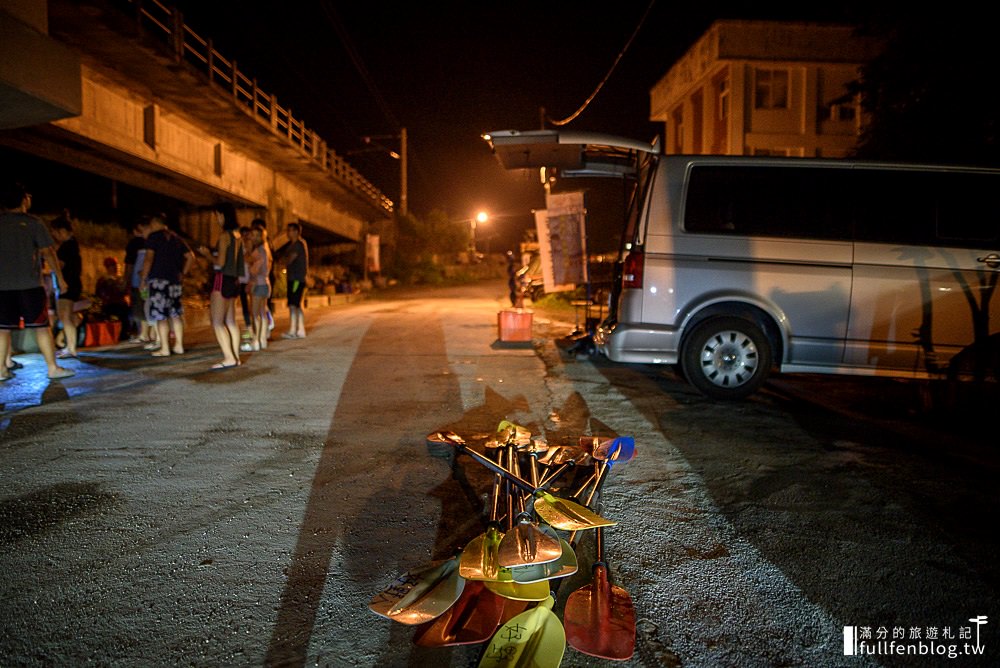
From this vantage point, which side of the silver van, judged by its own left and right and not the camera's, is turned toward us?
right

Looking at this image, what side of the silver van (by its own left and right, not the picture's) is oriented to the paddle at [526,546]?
right

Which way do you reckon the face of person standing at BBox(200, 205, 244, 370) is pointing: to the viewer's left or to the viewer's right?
to the viewer's left

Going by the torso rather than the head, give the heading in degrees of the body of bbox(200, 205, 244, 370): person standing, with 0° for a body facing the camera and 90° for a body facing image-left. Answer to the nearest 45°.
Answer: approximately 90°

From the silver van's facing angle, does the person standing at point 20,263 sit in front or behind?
behind

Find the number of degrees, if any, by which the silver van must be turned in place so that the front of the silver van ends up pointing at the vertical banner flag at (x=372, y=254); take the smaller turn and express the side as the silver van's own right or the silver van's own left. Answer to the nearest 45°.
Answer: approximately 135° to the silver van's own left

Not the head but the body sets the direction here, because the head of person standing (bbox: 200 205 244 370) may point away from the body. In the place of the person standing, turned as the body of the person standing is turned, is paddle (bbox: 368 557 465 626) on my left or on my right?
on my left

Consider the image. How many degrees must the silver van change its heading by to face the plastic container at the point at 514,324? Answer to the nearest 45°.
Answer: approximately 135° to its left

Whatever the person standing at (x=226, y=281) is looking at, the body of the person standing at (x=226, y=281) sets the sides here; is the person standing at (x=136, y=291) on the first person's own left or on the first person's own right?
on the first person's own right
